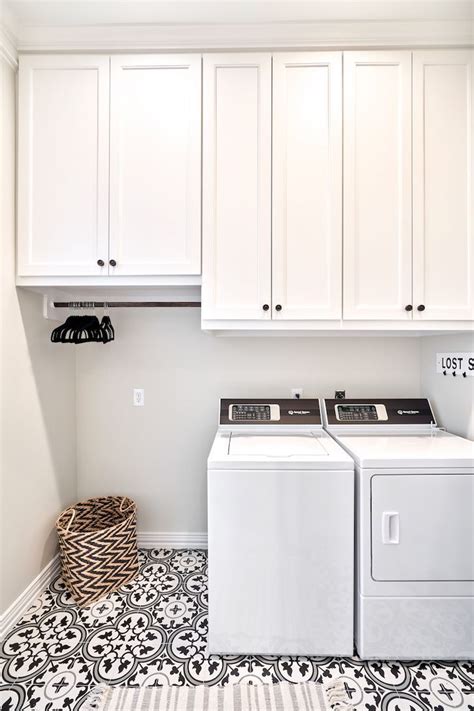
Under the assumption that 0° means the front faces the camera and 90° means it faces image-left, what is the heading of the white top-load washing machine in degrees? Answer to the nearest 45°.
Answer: approximately 0°

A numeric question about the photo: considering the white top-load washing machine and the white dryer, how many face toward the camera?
2

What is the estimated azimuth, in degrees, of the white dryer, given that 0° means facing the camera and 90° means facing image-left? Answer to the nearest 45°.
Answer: approximately 0°

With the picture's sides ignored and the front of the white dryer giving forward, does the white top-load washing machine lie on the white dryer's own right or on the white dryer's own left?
on the white dryer's own right

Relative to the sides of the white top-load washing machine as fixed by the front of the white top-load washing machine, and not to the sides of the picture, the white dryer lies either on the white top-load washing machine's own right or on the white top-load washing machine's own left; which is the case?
on the white top-load washing machine's own left

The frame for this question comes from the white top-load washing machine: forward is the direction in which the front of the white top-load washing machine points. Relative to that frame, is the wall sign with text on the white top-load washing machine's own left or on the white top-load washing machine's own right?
on the white top-load washing machine's own left
